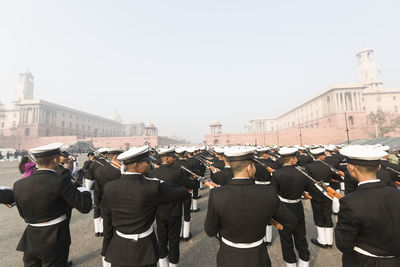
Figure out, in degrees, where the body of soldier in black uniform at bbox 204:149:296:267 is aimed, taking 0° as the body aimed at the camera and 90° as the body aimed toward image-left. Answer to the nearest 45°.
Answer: approximately 180°

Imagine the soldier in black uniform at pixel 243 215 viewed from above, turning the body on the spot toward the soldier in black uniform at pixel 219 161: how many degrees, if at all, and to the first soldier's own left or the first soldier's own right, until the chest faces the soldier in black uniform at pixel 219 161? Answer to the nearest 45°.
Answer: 0° — they already face them

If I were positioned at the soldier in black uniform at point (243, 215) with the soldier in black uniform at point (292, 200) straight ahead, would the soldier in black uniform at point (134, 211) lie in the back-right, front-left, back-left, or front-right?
back-left

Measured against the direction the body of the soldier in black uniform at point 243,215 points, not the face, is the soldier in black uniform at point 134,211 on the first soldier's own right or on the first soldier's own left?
on the first soldier's own left

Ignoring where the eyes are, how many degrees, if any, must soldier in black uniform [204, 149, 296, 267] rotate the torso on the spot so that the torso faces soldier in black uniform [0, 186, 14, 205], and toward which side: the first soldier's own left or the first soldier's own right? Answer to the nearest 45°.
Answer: approximately 90° to the first soldier's own left

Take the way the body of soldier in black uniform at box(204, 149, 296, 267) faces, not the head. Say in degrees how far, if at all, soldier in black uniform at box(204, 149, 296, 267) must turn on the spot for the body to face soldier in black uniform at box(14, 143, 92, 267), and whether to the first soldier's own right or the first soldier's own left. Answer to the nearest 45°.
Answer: approximately 90° to the first soldier's own left

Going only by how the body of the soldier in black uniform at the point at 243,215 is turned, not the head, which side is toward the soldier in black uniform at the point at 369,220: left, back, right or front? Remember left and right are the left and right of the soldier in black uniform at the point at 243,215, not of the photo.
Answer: right
